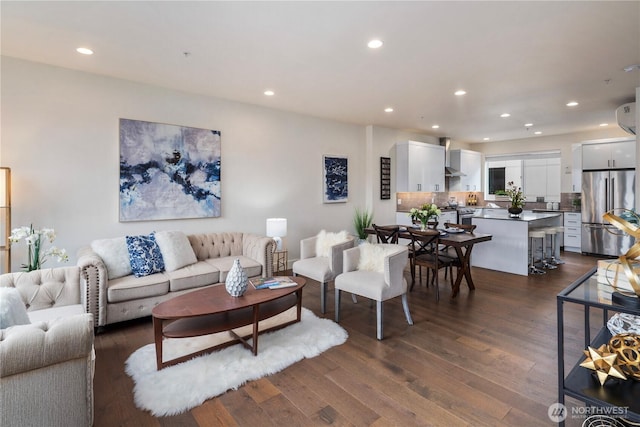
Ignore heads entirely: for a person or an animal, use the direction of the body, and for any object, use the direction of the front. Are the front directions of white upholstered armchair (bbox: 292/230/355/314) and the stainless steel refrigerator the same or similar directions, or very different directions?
same or similar directions

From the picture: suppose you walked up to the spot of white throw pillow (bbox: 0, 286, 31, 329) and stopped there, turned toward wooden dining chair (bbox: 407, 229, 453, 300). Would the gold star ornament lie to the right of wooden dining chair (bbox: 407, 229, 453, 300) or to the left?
right

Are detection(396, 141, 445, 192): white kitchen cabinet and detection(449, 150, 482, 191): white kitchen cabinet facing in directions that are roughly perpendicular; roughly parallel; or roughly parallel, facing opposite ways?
roughly parallel

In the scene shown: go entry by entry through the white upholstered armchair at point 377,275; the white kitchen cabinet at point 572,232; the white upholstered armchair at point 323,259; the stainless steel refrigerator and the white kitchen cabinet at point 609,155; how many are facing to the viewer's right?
0

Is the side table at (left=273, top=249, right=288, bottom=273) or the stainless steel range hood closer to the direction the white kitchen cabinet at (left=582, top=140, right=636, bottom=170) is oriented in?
the side table

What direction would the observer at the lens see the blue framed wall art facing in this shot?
facing the viewer and to the right of the viewer

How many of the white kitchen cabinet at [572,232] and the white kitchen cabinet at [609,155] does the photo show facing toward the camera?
2

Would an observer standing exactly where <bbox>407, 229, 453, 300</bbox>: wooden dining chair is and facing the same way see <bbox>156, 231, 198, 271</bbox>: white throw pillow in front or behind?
behind

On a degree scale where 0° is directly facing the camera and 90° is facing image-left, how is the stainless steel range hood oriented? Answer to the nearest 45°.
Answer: approximately 315°

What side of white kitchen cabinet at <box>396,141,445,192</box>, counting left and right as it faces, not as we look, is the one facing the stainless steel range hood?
left

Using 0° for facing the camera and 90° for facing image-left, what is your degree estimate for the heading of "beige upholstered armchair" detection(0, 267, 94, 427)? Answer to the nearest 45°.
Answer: approximately 270°

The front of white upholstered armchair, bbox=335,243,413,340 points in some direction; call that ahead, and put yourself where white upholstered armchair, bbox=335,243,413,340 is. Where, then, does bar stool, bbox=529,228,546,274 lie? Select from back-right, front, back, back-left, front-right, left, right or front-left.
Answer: back

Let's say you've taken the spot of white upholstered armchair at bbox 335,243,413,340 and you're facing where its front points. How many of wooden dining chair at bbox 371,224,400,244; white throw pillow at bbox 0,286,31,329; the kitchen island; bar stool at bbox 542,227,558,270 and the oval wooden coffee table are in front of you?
2

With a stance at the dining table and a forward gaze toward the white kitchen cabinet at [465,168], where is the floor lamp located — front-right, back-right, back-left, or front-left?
back-left

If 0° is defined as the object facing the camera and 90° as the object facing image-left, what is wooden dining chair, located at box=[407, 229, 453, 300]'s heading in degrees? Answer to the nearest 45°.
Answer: approximately 225°

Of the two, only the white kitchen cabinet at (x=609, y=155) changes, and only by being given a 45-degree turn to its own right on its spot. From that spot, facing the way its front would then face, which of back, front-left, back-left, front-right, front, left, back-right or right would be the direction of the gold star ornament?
front-left

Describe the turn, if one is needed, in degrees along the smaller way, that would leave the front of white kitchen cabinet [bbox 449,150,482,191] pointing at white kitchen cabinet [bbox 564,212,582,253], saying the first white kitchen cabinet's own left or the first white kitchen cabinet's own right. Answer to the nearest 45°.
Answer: approximately 45° to the first white kitchen cabinet's own left

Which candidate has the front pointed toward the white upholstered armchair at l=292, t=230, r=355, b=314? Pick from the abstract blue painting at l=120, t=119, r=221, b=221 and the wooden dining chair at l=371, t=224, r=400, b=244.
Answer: the abstract blue painting

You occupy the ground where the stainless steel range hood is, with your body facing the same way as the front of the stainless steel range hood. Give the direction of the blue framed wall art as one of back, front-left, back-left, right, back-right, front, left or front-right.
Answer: right

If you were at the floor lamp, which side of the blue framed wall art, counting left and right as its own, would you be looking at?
right

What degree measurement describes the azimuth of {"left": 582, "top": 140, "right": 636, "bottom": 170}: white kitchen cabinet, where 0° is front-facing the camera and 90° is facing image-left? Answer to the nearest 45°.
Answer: approximately 0°
